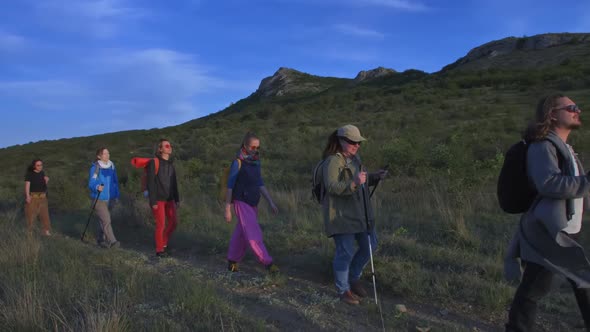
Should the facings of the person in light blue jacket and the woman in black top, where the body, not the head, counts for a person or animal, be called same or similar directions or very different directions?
same or similar directions

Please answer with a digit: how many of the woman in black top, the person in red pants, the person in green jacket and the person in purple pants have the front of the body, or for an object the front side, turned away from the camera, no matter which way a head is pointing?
0

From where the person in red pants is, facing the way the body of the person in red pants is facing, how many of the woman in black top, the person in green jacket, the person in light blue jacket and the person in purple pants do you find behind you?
2

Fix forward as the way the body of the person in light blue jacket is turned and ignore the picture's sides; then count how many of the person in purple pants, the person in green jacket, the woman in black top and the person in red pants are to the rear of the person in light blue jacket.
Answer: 1

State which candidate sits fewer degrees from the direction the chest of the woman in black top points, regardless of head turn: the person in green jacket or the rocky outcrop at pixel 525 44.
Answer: the person in green jacket

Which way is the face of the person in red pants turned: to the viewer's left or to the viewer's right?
to the viewer's right

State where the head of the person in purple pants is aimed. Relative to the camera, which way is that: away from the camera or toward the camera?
toward the camera

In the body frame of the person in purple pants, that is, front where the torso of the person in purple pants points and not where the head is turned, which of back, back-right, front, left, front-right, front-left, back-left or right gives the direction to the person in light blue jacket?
back

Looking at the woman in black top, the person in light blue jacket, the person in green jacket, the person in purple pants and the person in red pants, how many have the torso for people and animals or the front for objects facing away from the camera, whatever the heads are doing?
0

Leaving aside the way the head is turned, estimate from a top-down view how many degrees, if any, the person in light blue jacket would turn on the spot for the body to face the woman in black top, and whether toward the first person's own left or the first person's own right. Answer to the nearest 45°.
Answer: approximately 180°

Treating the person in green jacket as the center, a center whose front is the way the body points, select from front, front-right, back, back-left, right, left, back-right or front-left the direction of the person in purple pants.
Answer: back

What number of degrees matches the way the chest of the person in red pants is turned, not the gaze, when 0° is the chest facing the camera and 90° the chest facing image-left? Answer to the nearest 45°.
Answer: approximately 315°

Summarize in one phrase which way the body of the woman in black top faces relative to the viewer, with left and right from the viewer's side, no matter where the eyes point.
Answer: facing the viewer and to the right of the viewer

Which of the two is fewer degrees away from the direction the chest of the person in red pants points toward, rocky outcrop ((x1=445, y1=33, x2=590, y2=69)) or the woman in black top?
the rocky outcrop

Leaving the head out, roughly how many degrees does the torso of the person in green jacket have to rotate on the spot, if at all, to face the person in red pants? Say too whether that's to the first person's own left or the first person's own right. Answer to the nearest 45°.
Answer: approximately 180°

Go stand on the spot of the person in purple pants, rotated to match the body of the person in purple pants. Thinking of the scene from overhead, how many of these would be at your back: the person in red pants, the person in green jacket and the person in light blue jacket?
2

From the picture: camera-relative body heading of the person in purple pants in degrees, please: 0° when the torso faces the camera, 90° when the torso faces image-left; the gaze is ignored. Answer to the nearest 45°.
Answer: approximately 315°

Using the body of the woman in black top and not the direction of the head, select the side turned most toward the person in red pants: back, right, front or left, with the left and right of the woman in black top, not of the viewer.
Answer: front
